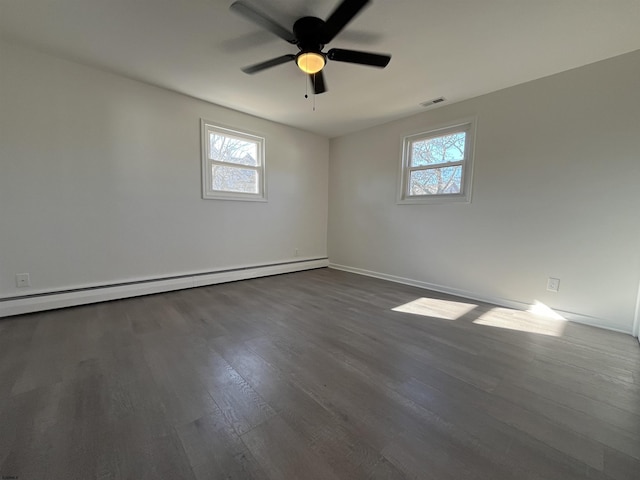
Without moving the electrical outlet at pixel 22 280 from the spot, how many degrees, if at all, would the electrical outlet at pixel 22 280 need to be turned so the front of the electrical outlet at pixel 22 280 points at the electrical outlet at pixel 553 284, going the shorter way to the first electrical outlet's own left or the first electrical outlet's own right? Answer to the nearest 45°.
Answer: approximately 45° to the first electrical outlet's own left

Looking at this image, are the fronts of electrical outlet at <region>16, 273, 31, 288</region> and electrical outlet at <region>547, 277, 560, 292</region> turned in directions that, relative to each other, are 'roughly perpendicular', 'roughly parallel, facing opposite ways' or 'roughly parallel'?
roughly perpendicular

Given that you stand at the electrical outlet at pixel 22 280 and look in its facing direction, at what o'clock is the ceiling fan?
The ceiling fan is roughly at 11 o'clock from the electrical outlet.

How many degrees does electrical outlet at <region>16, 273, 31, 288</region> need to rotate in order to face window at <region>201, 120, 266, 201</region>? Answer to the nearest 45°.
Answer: approximately 90° to its left

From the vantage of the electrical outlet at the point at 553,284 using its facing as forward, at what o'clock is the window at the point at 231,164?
The window is roughly at 2 o'clock from the electrical outlet.

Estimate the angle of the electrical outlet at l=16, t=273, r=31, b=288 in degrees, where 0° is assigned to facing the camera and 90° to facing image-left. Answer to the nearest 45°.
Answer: approximately 0°

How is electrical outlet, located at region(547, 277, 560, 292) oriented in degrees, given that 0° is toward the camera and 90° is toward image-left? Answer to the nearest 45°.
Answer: approximately 0°

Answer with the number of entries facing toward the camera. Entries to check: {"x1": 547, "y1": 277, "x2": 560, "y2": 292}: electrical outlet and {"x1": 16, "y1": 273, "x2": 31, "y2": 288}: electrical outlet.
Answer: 2

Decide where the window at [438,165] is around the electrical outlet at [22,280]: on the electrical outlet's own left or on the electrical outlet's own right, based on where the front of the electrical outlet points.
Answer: on the electrical outlet's own left
